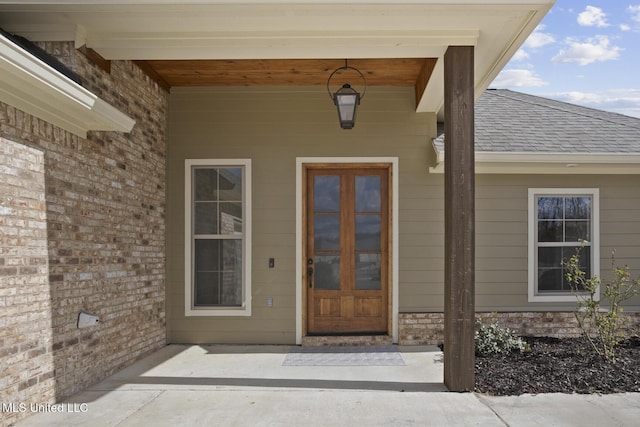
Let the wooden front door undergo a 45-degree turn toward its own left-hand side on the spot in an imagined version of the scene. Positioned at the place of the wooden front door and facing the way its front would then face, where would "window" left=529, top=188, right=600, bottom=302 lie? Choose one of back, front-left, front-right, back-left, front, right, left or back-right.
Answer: front-left

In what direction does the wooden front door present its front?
toward the camera

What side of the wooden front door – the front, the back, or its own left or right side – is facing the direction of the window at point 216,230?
right

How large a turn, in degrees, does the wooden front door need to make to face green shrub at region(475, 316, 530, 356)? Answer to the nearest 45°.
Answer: approximately 45° to its left

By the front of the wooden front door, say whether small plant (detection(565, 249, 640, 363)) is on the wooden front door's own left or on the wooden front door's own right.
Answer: on the wooden front door's own left

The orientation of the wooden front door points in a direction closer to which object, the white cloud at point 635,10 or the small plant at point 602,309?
the small plant

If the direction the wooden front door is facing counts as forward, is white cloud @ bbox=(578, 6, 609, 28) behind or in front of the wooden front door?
behind

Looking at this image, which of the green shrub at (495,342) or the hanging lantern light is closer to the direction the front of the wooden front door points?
the hanging lantern light

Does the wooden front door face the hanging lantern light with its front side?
yes
